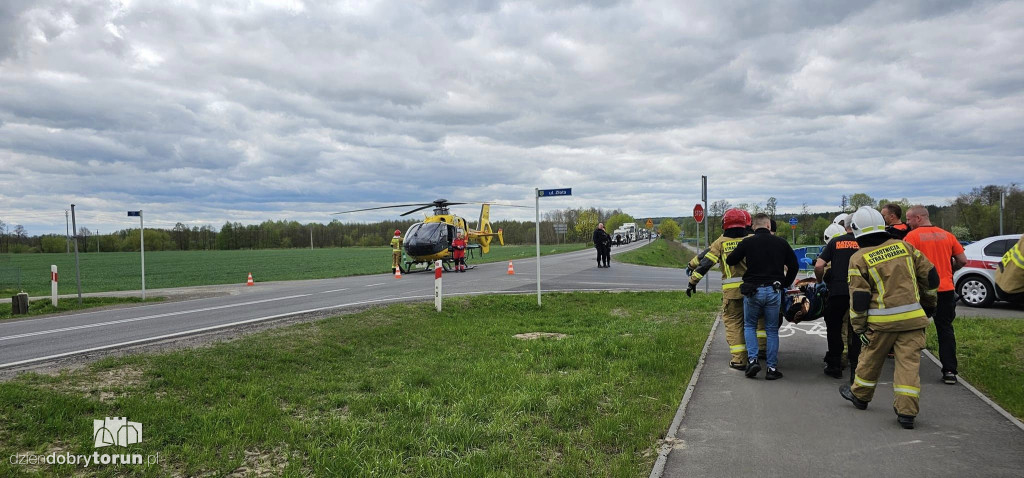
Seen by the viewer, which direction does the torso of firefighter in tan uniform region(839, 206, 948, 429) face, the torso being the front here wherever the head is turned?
away from the camera

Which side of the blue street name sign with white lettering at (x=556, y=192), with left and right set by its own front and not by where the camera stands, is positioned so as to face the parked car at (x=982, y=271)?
left

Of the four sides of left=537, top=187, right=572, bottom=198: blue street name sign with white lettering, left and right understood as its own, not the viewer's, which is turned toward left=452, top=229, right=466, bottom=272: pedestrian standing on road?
back

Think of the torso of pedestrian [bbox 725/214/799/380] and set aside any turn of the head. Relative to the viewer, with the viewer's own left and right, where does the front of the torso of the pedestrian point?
facing away from the viewer

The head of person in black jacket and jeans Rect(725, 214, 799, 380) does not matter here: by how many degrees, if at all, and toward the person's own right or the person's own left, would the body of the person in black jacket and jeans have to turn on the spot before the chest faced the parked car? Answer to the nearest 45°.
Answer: approximately 45° to the person's own right

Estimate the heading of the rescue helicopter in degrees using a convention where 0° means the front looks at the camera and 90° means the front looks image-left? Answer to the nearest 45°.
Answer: approximately 45°

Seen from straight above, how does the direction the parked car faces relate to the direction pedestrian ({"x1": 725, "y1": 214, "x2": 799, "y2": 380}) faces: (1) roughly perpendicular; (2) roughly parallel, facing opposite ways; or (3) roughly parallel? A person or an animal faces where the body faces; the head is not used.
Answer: roughly perpendicular
